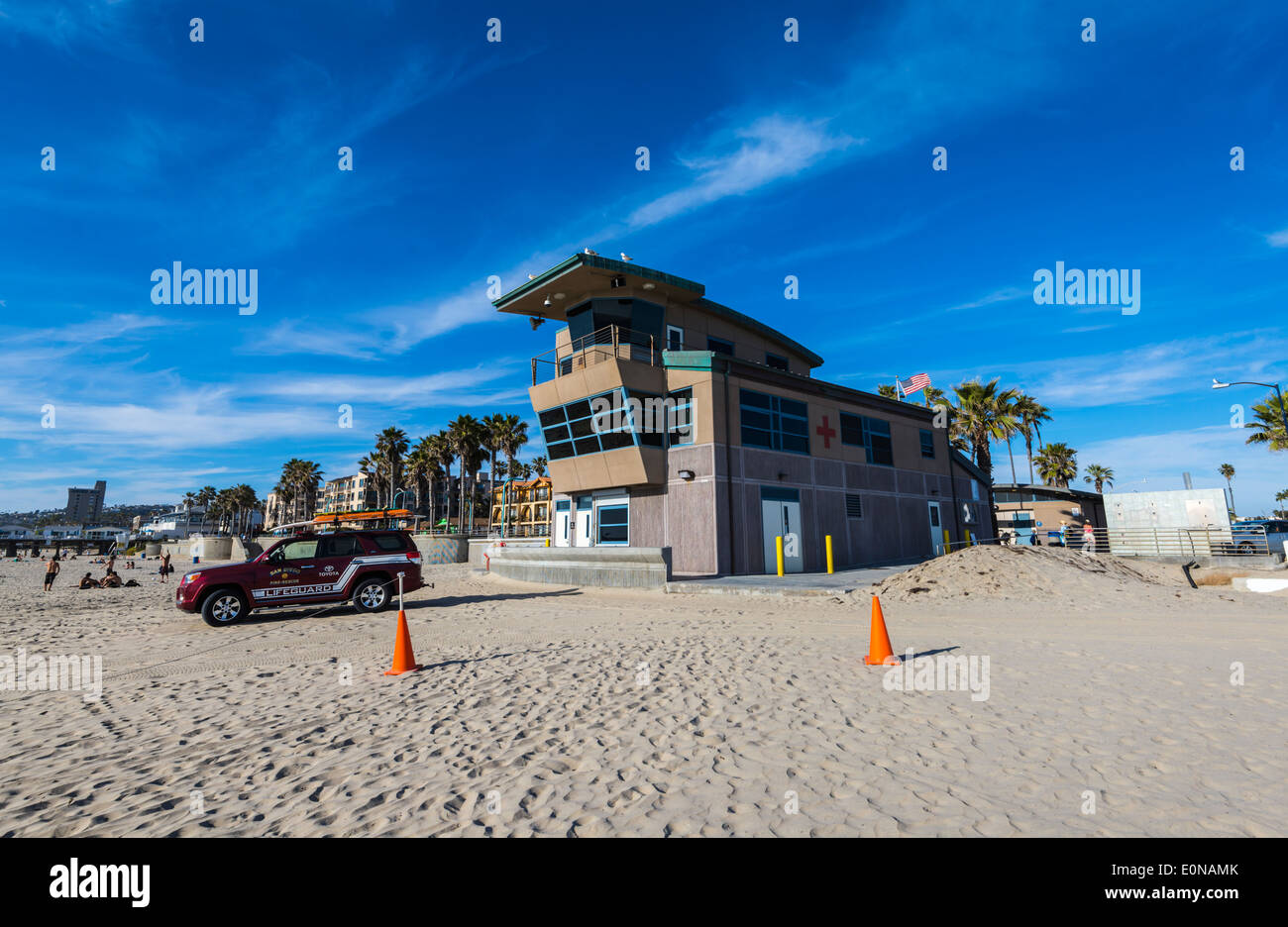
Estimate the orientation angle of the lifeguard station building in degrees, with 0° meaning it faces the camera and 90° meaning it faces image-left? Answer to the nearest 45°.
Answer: approximately 45°

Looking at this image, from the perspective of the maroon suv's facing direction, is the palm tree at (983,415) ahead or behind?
behind

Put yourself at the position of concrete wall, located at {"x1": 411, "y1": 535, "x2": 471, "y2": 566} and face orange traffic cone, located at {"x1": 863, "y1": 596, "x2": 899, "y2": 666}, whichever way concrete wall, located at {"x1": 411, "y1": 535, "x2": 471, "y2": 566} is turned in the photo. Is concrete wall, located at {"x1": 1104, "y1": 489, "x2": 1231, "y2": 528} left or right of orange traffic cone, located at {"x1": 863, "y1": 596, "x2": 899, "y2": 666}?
left

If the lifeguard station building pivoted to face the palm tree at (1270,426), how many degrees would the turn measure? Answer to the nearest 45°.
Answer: approximately 180°

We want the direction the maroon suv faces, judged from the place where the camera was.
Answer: facing to the left of the viewer

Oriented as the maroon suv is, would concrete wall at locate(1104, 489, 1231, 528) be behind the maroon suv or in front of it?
behind

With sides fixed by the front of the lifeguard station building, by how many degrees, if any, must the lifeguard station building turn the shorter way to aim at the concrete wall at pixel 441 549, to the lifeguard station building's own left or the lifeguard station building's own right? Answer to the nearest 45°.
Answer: approximately 90° to the lifeguard station building's own right

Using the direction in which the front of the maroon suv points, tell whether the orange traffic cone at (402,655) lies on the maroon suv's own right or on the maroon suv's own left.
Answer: on the maroon suv's own left

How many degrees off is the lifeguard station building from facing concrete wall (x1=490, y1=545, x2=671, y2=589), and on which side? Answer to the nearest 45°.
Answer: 0° — it already faces it

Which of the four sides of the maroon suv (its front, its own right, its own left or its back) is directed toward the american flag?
back

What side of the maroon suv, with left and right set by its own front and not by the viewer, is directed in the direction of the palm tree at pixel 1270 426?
back
